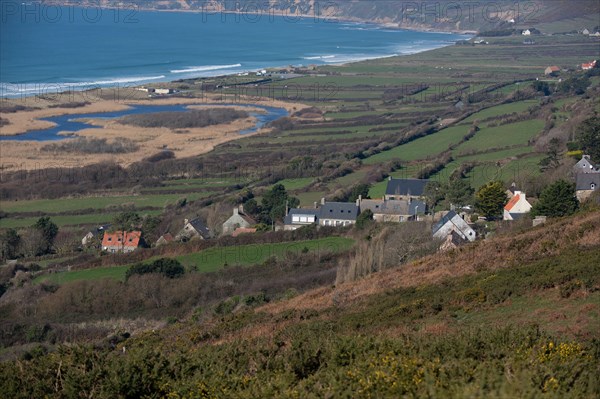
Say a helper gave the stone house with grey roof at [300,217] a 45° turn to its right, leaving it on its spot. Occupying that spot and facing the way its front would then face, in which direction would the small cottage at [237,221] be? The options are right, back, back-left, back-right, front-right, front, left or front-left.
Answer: front-right

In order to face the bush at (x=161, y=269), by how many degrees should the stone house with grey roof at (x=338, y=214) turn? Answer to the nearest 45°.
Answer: approximately 45° to its right

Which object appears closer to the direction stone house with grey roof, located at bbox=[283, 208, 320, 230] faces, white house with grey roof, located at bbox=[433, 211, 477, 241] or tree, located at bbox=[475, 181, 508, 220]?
the white house with grey roof

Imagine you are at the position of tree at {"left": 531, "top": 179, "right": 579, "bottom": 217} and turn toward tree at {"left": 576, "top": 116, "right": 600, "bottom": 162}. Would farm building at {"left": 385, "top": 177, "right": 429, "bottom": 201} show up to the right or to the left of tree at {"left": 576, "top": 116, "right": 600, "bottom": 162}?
left

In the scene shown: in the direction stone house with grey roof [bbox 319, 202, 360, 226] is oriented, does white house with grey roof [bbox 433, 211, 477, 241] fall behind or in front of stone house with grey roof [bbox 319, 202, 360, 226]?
in front

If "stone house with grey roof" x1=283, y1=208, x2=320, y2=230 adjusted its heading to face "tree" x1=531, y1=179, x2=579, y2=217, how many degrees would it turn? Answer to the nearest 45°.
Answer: approximately 45° to its left

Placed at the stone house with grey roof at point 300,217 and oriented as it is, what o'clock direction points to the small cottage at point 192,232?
The small cottage is roughly at 2 o'clock from the stone house with grey roof.

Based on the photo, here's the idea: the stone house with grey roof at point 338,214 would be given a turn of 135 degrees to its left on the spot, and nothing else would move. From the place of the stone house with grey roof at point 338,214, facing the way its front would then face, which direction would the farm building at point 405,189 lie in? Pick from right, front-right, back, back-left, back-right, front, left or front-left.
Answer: front

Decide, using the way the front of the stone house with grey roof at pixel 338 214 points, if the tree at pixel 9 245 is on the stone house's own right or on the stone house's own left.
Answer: on the stone house's own right

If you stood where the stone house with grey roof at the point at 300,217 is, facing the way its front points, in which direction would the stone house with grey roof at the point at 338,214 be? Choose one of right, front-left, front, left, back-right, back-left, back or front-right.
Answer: left

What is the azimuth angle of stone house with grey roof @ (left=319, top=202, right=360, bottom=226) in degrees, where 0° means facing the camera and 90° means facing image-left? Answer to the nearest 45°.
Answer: approximately 0°

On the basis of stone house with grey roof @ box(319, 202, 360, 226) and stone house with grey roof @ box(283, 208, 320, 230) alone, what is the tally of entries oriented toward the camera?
2

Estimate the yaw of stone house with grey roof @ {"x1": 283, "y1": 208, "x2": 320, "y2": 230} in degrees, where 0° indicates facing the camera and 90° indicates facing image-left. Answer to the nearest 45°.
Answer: approximately 0°

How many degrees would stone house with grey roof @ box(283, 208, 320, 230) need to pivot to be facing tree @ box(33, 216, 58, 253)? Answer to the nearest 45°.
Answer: approximately 90° to its right

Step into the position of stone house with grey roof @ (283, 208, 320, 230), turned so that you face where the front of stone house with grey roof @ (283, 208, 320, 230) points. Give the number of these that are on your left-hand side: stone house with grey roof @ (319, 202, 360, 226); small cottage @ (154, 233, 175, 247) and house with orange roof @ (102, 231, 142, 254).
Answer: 1

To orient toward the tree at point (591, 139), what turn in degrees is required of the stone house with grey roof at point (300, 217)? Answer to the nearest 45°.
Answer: approximately 90° to its left
